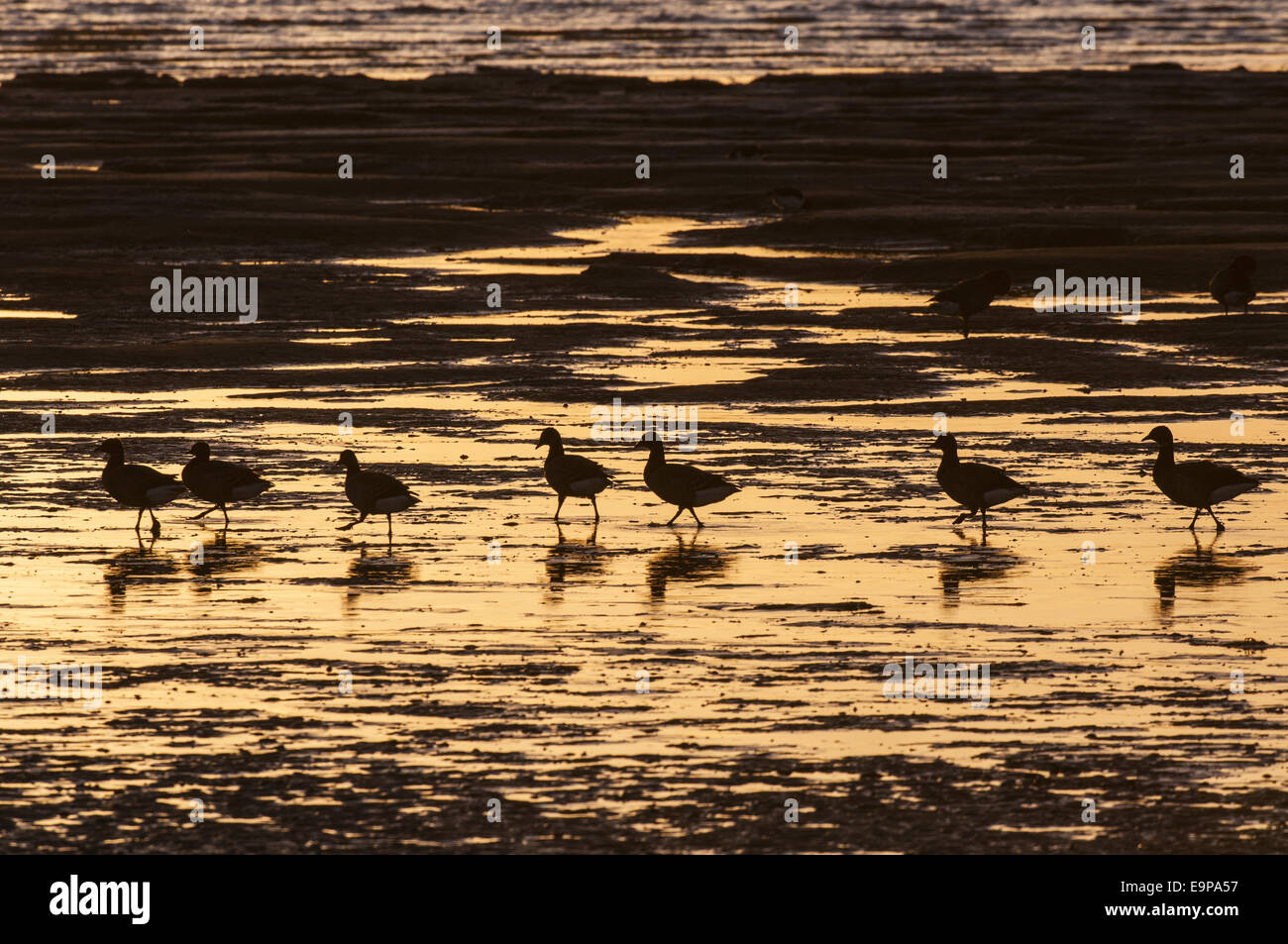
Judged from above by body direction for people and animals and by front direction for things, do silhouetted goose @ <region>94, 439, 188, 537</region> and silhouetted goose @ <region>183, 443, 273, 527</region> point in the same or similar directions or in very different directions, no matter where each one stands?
same or similar directions

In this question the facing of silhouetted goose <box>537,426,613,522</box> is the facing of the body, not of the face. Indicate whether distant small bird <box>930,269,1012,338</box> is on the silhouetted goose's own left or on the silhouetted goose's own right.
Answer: on the silhouetted goose's own right

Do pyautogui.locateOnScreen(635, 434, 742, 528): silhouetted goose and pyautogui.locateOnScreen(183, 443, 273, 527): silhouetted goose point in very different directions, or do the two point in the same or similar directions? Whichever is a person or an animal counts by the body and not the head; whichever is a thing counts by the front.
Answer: same or similar directions

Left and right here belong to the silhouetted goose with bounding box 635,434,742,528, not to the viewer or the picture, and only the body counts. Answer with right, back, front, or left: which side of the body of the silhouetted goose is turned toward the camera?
left

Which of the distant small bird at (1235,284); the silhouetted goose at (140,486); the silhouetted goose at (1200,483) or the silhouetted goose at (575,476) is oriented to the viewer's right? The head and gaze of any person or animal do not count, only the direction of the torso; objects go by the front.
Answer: the distant small bird

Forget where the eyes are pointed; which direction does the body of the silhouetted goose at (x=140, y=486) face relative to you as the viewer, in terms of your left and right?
facing to the left of the viewer

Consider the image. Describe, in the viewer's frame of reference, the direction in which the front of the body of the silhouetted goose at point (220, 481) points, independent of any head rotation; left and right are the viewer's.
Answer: facing to the left of the viewer

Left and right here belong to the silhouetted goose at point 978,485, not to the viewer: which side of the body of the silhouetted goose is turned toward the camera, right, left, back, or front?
left

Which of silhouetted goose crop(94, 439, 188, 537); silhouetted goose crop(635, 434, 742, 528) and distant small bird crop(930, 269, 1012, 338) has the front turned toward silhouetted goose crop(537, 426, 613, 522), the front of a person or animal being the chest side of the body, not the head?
silhouetted goose crop(635, 434, 742, 528)

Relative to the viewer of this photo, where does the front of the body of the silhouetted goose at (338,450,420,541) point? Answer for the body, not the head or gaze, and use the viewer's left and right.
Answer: facing to the left of the viewer

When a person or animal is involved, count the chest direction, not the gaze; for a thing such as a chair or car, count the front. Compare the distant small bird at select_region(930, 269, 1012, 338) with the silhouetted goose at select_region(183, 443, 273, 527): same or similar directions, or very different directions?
very different directions

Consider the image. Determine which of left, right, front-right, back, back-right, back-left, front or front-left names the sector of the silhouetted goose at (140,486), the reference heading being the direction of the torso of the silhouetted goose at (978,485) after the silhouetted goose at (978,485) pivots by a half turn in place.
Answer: back

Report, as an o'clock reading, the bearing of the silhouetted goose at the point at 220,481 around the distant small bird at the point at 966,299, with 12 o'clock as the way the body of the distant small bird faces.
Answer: The silhouetted goose is roughly at 4 o'clock from the distant small bird.

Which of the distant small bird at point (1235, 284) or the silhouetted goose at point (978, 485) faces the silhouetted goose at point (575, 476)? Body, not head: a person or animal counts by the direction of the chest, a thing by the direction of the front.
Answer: the silhouetted goose at point (978, 485)

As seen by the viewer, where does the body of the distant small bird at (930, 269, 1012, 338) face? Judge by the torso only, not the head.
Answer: to the viewer's right

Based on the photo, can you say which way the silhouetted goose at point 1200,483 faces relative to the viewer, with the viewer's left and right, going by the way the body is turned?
facing to the left of the viewer

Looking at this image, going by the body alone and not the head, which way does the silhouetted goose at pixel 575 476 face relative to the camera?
to the viewer's left

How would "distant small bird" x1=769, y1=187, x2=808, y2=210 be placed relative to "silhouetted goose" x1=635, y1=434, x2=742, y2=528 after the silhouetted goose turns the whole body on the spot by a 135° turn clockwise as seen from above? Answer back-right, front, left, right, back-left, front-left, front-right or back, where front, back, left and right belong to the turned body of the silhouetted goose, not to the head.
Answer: front-left
